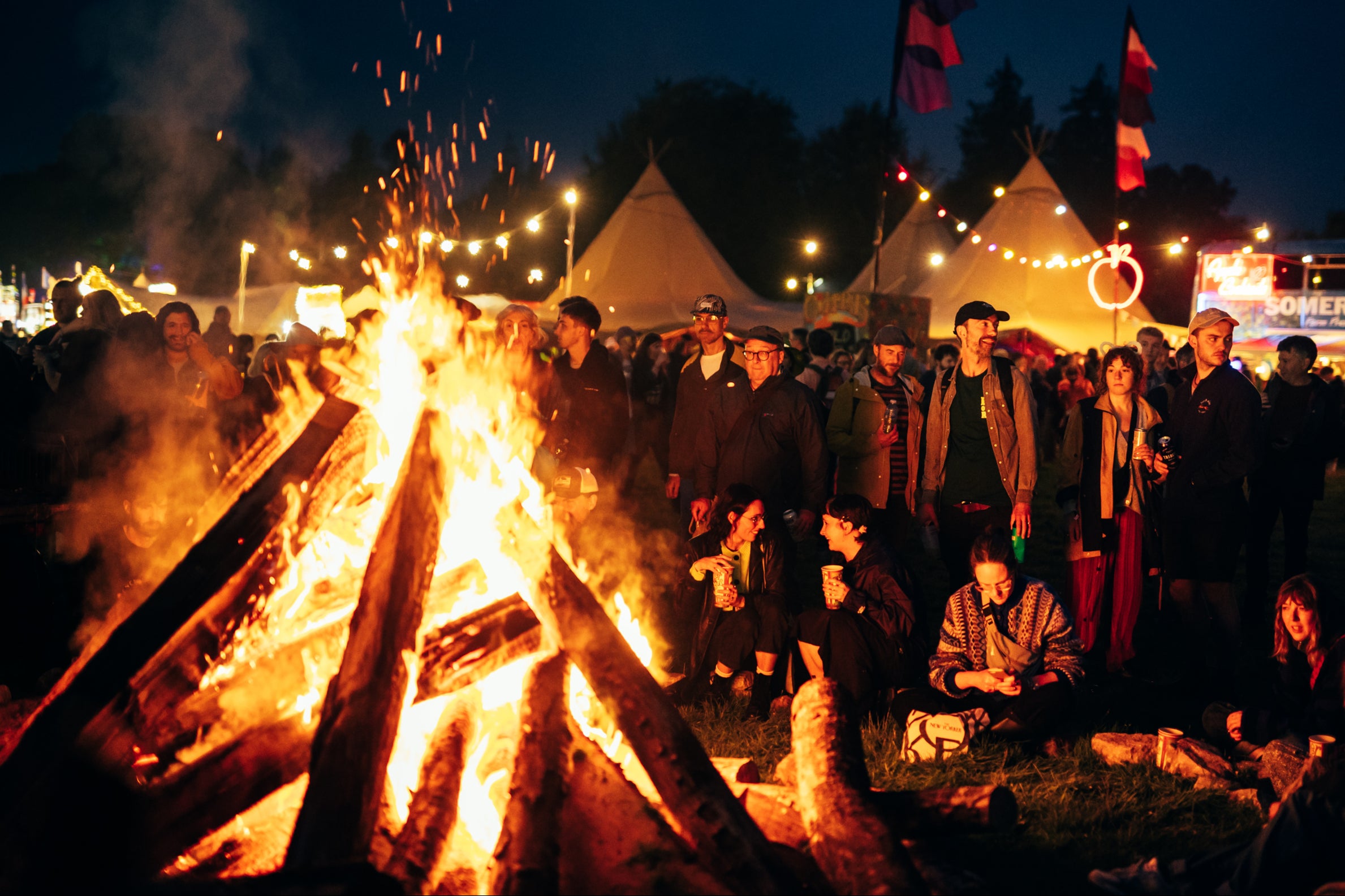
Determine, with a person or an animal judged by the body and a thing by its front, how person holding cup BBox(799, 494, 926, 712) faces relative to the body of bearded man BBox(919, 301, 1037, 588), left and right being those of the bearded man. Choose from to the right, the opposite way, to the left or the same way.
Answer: to the right

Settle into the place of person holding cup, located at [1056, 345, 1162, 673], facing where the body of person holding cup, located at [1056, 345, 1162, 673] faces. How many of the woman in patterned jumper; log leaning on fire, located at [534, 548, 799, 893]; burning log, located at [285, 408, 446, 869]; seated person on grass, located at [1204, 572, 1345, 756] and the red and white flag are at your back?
1

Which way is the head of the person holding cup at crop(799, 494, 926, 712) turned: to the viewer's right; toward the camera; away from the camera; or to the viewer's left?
to the viewer's left

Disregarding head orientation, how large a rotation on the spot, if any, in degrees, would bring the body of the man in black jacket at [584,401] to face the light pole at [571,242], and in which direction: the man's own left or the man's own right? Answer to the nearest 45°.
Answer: approximately 135° to the man's own right

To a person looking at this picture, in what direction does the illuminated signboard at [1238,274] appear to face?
facing the viewer

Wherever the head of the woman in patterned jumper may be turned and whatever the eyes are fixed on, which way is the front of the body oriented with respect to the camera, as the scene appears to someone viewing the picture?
toward the camera

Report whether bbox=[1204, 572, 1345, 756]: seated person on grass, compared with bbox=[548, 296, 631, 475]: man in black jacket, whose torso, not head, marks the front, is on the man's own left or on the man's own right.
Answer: on the man's own left

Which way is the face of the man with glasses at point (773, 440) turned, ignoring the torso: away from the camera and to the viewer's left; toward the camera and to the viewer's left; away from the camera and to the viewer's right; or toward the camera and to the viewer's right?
toward the camera and to the viewer's left

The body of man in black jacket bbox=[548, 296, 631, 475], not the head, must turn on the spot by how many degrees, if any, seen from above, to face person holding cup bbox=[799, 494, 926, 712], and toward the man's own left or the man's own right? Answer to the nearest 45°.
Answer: approximately 90° to the man's own left

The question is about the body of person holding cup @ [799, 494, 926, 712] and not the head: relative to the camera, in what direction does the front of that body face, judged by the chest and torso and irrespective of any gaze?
to the viewer's left

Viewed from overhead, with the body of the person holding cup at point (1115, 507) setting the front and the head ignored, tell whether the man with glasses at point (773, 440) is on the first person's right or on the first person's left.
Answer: on the first person's right

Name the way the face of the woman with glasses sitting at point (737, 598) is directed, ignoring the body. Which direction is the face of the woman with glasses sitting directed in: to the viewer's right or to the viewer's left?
to the viewer's right

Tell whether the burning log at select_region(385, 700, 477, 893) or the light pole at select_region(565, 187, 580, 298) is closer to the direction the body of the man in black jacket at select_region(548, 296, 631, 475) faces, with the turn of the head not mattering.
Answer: the burning log

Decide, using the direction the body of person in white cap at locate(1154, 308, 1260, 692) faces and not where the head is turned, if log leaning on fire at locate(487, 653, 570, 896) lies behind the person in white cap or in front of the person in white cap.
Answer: in front

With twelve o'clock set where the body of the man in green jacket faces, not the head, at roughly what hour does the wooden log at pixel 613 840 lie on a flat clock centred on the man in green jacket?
The wooden log is roughly at 2 o'clock from the man in green jacket.

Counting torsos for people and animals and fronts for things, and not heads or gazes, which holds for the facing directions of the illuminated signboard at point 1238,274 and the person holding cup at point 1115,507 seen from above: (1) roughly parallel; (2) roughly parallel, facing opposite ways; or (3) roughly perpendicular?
roughly parallel

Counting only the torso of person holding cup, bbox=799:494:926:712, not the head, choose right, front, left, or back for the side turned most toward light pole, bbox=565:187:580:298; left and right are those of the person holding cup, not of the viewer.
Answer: right
